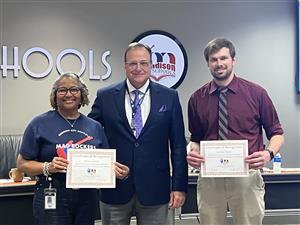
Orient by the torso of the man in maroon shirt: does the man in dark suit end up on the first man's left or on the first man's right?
on the first man's right

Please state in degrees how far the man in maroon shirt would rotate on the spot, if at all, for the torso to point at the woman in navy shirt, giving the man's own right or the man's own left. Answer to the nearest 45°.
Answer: approximately 45° to the man's own right

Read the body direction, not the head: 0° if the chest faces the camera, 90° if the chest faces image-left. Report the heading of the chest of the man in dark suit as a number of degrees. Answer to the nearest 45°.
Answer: approximately 0°

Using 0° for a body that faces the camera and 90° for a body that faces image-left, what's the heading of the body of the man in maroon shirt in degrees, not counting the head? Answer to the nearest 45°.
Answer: approximately 0°

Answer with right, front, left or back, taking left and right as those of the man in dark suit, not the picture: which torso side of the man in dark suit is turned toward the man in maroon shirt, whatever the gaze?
left

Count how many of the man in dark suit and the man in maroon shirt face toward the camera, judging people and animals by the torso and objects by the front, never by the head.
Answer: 2
